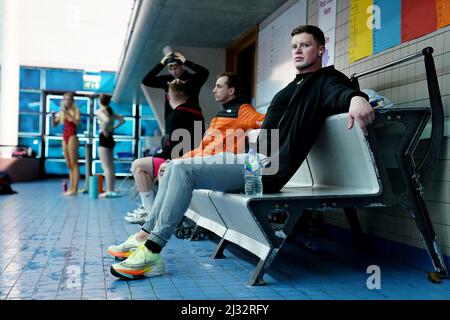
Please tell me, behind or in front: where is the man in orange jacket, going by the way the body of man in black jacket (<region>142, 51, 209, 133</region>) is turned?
in front

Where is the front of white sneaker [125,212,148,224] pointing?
to the viewer's left

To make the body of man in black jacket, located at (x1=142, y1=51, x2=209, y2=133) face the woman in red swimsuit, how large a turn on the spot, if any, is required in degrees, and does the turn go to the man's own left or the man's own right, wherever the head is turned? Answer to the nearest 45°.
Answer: approximately 135° to the man's own right

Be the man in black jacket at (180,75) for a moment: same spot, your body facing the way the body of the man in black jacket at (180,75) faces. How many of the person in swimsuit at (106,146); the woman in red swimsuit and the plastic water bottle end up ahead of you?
1

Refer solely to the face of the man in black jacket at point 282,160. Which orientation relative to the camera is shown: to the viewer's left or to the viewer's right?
to the viewer's left

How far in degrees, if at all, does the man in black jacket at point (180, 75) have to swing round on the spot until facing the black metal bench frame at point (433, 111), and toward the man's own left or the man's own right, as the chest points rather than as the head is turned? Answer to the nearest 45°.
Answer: approximately 45° to the man's own left

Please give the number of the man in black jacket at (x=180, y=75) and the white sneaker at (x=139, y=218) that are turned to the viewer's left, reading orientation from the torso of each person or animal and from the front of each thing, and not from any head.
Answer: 1

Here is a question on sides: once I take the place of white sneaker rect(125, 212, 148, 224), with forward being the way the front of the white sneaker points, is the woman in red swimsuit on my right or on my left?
on my right

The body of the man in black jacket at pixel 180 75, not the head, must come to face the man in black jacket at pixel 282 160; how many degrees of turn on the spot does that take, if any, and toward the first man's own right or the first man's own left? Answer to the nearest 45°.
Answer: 0° — they already face them

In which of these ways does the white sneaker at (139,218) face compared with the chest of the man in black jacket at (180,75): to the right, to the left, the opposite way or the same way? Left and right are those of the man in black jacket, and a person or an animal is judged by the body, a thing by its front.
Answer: to the right

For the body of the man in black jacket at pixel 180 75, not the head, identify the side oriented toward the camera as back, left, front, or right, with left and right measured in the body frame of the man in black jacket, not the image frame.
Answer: front
